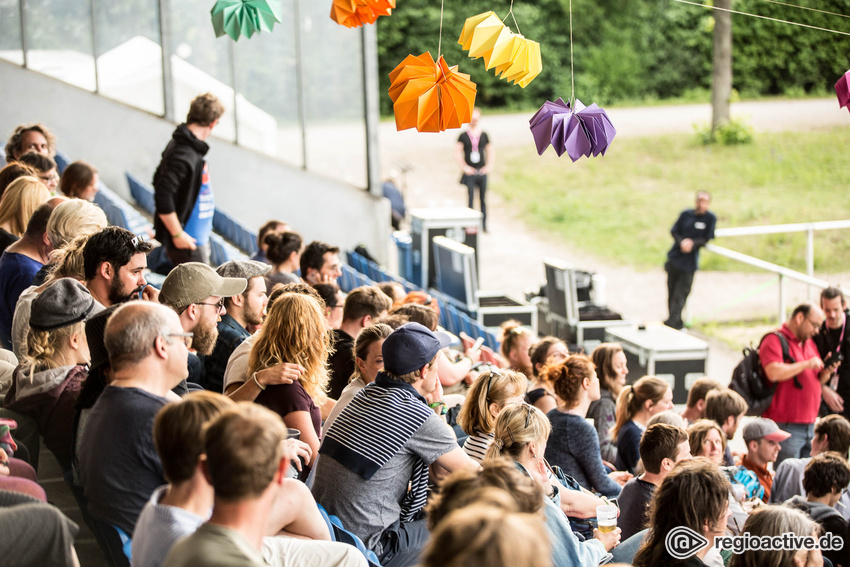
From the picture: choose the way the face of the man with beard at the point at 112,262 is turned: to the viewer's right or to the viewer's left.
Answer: to the viewer's right

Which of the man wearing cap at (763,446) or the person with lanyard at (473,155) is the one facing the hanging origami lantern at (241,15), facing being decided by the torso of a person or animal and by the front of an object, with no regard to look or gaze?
the person with lanyard

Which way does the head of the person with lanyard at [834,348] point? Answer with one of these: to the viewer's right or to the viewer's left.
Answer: to the viewer's left

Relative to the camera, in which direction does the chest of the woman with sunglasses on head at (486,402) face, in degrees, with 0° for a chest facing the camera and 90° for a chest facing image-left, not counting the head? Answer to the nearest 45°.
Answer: approximately 270°

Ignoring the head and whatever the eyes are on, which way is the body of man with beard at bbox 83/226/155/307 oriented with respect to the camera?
to the viewer's right

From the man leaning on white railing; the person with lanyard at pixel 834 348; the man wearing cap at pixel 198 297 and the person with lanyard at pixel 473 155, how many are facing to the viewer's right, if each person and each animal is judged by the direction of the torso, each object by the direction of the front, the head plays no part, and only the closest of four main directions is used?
1

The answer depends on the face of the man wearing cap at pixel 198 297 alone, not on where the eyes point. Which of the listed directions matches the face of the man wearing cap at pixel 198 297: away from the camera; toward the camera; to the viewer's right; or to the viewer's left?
to the viewer's right

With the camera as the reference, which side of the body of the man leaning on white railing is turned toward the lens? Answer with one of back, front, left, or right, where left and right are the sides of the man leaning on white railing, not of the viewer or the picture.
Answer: front

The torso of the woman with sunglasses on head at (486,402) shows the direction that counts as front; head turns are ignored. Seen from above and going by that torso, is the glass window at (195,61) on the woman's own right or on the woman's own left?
on the woman's own left

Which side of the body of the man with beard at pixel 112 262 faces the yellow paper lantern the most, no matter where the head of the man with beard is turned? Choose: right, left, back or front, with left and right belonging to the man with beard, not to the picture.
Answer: front
